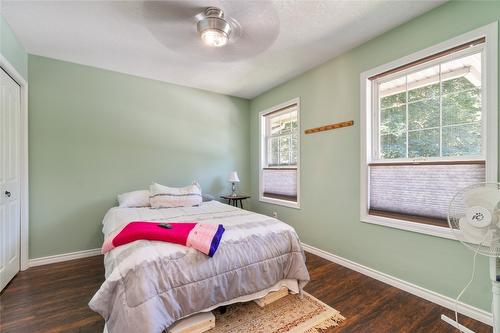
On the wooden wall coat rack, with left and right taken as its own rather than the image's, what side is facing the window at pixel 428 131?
left

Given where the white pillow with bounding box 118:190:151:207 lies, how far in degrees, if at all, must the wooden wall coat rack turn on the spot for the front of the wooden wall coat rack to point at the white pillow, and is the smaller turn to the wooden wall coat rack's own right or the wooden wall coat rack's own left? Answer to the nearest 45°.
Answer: approximately 45° to the wooden wall coat rack's own right

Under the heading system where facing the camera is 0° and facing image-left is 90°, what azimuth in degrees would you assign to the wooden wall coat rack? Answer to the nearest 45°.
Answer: approximately 45°

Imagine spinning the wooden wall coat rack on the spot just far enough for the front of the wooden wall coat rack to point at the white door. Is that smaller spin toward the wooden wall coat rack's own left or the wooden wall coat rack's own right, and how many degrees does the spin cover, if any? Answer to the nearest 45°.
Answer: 0° — it already faces it

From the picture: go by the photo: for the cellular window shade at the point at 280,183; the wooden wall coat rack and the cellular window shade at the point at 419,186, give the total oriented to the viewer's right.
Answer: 0

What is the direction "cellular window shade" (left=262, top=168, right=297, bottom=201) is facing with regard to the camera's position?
facing the viewer and to the left of the viewer

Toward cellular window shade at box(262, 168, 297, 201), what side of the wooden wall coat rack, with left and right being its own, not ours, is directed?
right

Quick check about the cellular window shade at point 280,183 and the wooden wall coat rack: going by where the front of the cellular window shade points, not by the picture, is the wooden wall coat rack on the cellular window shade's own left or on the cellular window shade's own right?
on the cellular window shade's own left

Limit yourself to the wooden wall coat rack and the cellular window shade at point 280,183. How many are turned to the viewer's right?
0

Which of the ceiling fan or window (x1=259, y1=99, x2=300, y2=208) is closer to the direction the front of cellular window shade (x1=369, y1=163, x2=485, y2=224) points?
the ceiling fan

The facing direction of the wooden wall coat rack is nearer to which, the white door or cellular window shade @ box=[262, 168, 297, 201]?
the white door

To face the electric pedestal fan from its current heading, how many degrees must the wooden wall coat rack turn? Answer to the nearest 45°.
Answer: approximately 90° to its left

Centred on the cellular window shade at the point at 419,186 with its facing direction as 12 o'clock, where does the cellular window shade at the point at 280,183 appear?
the cellular window shade at the point at 280,183 is roughly at 2 o'clock from the cellular window shade at the point at 419,186.

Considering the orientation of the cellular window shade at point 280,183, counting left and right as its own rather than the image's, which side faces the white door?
front

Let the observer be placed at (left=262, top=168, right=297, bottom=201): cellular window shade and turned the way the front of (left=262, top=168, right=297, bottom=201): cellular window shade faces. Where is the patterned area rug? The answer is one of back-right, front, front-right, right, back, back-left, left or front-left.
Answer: front-left

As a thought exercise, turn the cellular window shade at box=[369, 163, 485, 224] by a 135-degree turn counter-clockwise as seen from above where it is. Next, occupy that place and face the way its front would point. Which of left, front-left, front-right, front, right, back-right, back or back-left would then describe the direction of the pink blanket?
back-right
